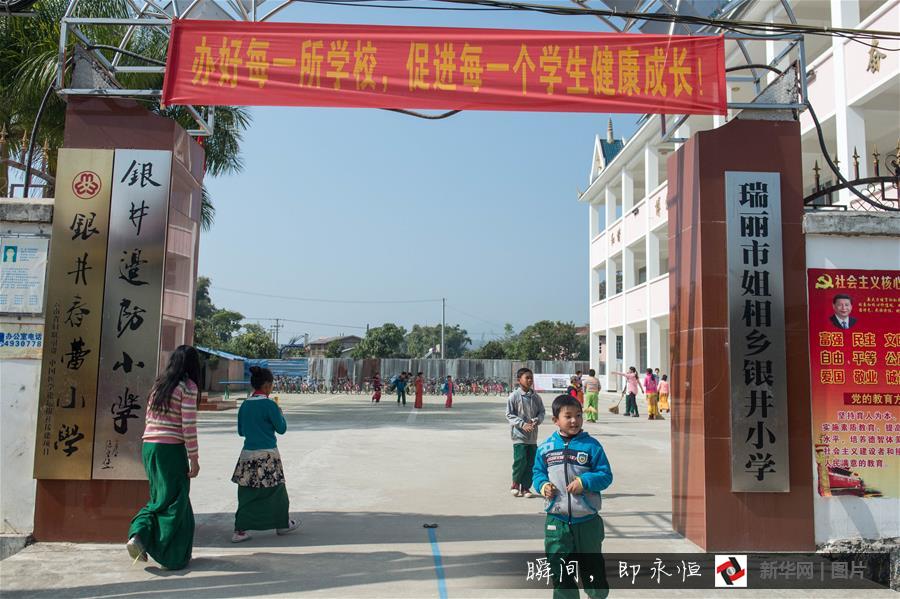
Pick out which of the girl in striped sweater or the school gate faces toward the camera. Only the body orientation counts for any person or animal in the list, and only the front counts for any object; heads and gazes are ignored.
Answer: the school gate

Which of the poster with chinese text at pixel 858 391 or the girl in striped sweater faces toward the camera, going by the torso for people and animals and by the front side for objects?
the poster with chinese text

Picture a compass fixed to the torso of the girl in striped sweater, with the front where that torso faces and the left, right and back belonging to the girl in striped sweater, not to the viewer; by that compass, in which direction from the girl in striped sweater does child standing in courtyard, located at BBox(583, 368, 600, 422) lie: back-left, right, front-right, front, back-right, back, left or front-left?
front

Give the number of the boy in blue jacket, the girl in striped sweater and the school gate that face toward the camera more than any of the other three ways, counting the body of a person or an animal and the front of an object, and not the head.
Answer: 2

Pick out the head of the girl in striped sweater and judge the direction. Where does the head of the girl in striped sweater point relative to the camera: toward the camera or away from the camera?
away from the camera

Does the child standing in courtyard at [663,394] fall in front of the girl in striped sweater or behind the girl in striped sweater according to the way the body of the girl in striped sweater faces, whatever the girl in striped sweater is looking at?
in front

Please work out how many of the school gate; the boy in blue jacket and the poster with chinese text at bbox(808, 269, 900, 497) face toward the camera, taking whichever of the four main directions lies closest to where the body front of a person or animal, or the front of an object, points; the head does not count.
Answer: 3

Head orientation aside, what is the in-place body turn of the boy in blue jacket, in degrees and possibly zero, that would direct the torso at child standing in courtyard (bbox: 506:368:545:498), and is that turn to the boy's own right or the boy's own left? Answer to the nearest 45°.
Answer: approximately 180°

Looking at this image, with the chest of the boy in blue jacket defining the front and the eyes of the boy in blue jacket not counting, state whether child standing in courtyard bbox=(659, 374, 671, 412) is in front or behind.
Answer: behind

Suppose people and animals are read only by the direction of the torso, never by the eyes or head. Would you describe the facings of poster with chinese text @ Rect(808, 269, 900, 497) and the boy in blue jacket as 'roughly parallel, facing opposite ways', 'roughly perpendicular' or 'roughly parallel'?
roughly parallel

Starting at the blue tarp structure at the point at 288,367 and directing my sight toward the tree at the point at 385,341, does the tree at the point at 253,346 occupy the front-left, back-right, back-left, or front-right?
front-left

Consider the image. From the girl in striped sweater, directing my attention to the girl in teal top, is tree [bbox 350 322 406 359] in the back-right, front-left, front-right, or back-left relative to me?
front-left

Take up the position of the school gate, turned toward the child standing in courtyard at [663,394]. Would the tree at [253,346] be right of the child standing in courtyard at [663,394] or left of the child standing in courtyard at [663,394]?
left

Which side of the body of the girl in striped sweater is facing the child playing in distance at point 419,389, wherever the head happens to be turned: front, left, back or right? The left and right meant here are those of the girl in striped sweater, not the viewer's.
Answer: front

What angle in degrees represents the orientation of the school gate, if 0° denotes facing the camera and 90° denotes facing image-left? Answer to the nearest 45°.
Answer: approximately 0°

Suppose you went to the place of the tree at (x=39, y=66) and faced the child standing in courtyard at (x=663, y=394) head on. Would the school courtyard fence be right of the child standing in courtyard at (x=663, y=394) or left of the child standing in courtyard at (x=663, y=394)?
left

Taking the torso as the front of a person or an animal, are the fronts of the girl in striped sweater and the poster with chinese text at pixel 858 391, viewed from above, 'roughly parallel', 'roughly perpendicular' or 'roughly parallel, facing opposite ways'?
roughly parallel, facing opposite ways
